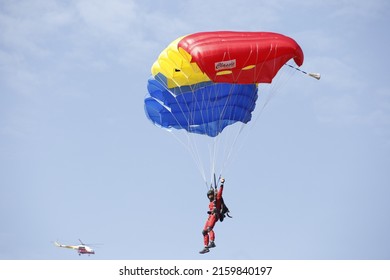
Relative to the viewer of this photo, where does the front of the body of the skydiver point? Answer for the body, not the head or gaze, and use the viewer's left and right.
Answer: facing the viewer and to the left of the viewer
